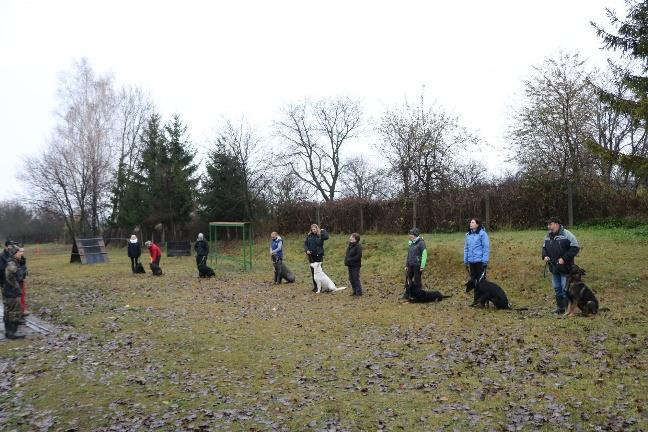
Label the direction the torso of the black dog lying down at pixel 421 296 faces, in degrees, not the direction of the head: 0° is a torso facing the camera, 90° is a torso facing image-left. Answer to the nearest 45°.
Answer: approximately 90°

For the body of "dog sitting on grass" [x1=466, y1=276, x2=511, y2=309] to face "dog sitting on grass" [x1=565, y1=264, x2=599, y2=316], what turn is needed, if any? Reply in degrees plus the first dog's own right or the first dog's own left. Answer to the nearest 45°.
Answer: approximately 135° to the first dog's own left

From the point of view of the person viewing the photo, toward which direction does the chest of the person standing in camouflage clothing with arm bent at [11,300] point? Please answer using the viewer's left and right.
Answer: facing to the right of the viewer

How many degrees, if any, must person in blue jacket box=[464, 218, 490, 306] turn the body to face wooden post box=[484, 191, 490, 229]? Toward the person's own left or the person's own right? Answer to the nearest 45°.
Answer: approximately 135° to the person's own right

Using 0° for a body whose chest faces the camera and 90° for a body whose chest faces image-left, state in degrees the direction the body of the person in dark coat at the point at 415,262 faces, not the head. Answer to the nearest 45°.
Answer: approximately 45°

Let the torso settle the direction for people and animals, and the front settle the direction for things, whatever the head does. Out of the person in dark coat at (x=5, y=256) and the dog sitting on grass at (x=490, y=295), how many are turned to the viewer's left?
1

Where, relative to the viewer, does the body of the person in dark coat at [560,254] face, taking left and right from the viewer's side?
facing the viewer and to the left of the viewer

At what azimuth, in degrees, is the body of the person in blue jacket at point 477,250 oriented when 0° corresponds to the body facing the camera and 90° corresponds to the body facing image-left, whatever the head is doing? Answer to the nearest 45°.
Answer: approximately 45°

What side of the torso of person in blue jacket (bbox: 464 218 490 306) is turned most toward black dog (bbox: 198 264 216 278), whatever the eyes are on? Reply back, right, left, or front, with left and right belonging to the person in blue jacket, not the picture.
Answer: right

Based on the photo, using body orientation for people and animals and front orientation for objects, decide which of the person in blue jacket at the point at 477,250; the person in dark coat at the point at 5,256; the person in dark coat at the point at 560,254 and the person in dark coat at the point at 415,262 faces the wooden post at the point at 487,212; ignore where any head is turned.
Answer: the person in dark coat at the point at 5,256

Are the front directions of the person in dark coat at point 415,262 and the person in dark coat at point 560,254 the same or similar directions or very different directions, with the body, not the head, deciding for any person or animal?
same or similar directions

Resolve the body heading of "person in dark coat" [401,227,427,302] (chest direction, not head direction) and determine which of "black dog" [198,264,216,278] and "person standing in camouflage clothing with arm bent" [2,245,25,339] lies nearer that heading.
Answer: the person standing in camouflage clothing with arm bent

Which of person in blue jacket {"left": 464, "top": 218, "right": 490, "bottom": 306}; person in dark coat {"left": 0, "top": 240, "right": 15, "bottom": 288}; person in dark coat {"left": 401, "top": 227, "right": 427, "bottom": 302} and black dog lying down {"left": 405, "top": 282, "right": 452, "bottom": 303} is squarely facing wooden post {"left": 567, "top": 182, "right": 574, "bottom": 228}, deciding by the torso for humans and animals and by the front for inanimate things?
person in dark coat {"left": 0, "top": 240, "right": 15, "bottom": 288}

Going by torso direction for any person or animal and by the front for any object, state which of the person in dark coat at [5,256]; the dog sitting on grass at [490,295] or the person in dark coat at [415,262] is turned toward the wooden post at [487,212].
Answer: the person in dark coat at [5,256]
